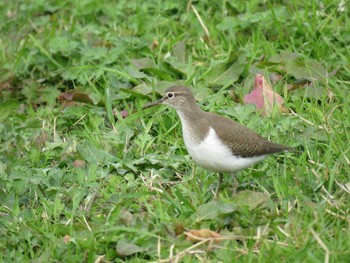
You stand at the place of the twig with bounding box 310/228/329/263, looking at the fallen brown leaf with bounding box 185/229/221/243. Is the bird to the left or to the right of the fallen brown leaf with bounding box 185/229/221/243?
right

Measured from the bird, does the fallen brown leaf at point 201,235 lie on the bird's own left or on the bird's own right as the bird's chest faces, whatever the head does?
on the bird's own left

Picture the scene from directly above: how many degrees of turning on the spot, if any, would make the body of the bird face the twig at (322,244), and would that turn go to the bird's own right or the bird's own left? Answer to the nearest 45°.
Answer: approximately 135° to the bird's own left

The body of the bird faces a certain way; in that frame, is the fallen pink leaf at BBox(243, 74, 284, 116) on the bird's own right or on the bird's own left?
on the bird's own right

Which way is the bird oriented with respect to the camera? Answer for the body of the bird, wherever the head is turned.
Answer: to the viewer's left

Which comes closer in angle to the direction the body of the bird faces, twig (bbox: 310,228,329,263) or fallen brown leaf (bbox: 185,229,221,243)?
the fallen brown leaf
